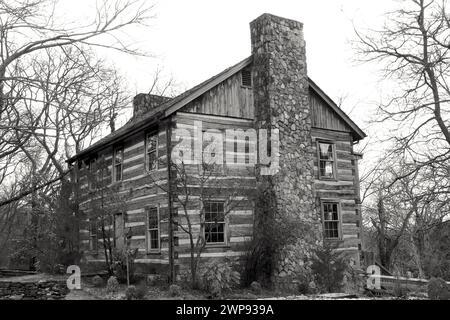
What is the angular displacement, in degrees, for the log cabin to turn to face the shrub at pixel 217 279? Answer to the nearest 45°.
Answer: approximately 45° to its left

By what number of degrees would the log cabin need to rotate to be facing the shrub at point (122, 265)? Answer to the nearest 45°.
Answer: approximately 45° to its right

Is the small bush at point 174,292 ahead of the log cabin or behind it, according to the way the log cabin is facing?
ahead

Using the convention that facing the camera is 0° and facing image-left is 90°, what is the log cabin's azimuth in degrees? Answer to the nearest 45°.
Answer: approximately 45°

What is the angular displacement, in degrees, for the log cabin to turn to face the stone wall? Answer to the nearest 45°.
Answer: approximately 45° to its right

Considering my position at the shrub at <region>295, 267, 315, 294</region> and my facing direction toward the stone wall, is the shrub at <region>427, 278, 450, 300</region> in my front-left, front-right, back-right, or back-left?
back-left

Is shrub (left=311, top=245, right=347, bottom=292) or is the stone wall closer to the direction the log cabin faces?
the stone wall

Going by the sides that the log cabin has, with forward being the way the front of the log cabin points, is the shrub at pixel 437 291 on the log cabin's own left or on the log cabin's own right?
on the log cabin's own left
